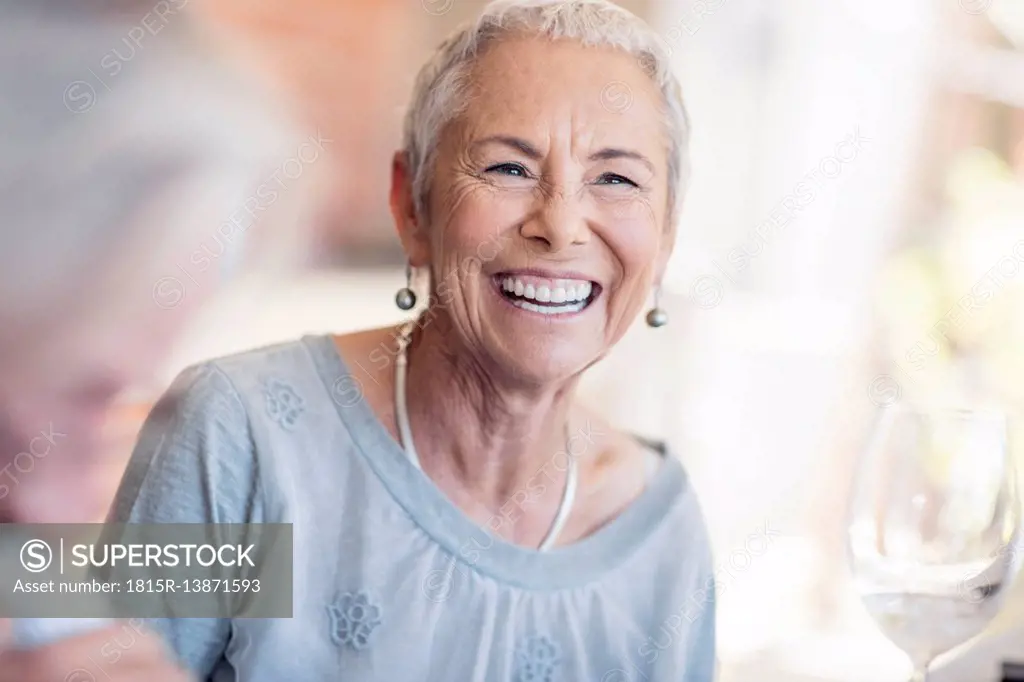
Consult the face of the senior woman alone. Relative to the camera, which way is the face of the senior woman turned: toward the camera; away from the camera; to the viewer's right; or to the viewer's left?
toward the camera

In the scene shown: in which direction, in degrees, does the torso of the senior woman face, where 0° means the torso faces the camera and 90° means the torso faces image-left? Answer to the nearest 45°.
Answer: approximately 315°
